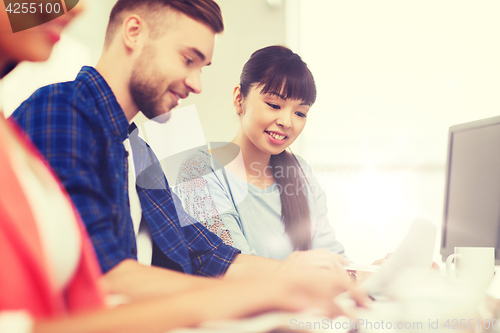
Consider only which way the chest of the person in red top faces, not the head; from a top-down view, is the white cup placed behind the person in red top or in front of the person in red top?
in front

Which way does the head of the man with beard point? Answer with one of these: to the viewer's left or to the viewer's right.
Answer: to the viewer's right

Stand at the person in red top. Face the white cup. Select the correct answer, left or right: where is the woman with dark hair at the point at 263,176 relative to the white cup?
left

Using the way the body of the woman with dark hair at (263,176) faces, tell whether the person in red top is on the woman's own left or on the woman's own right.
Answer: on the woman's own right

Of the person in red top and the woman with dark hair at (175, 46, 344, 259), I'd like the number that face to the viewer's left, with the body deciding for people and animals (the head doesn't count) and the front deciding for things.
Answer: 0

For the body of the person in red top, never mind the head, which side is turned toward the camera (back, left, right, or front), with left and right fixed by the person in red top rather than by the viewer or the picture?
right
